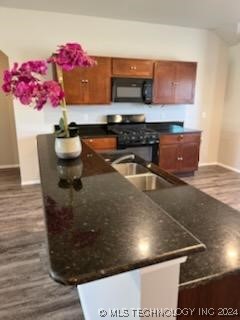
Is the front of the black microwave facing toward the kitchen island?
yes

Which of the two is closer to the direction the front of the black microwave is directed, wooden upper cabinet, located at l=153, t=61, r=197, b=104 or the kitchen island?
the kitchen island

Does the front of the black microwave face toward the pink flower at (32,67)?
yes

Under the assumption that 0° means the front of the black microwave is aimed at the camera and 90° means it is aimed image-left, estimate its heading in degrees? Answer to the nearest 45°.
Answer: approximately 0°

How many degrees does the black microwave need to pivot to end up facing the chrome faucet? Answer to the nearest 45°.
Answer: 0° — it already faces it

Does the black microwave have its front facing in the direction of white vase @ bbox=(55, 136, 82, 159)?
yes

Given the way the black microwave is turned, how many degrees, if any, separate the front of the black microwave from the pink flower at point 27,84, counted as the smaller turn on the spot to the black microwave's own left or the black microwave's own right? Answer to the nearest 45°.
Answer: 0° — it already faces it
